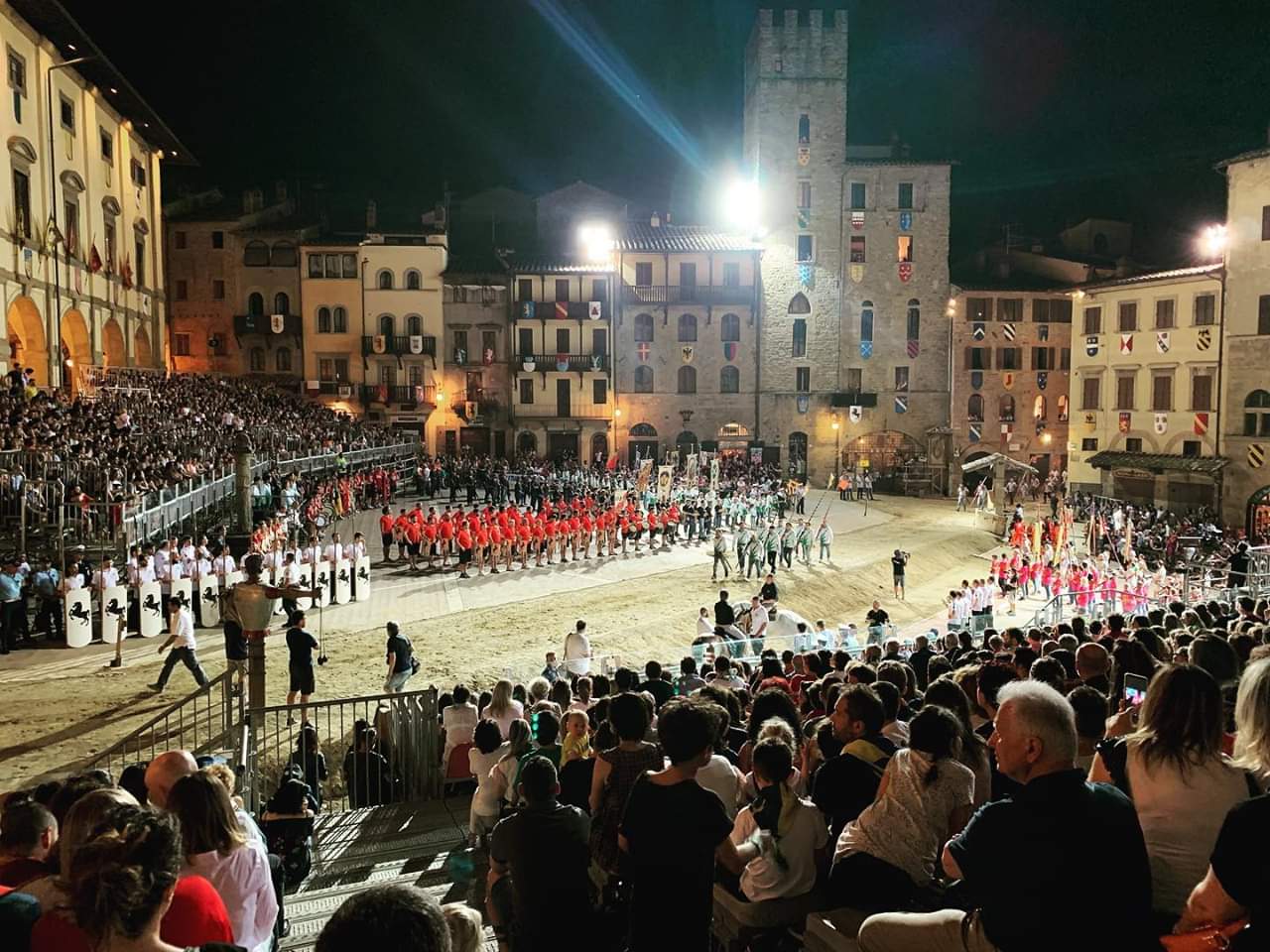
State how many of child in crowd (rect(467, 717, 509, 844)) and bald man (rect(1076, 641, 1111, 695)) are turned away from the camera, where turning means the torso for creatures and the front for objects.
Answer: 2

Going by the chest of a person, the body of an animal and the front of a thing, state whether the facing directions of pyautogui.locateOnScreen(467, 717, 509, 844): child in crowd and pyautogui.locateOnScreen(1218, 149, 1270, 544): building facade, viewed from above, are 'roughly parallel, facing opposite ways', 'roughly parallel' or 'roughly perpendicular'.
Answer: roughly perpendicular

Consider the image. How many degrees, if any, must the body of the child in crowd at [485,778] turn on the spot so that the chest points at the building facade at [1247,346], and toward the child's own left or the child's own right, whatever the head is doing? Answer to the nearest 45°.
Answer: approximately 45° to the child's own right

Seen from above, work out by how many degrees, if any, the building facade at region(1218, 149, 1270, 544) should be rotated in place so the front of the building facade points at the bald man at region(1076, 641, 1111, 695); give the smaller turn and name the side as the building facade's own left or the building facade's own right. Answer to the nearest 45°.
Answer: approximately 45° to the building facade's own left

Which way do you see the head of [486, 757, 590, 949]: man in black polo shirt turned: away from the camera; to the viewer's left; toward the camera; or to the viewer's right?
away from the camera

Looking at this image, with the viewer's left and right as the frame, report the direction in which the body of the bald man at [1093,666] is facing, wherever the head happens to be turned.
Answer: facing away from the viewer

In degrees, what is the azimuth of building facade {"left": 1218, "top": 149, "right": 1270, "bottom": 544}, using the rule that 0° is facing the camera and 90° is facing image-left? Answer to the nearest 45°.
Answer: approximately 45°

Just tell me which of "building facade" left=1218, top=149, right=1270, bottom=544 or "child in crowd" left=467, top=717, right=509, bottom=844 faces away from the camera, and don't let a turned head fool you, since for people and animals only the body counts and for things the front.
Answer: the child in crowd

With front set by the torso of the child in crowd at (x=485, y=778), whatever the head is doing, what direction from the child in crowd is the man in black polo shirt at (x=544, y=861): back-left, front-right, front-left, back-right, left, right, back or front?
back

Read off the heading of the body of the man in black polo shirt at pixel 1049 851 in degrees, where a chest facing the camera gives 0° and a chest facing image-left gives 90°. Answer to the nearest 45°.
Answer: approximately 135°

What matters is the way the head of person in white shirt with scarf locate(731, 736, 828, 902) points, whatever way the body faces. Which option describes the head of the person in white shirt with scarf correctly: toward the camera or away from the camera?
away from the camera
